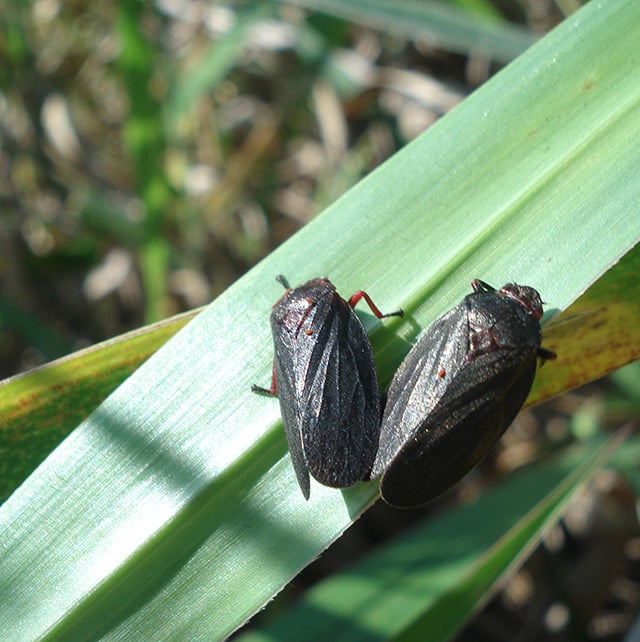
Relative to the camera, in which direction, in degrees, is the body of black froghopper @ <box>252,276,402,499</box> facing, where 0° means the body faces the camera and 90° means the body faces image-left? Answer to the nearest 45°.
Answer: approximately 180°

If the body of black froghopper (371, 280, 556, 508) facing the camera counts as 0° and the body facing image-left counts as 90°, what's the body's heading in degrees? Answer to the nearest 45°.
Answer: approximately 225°

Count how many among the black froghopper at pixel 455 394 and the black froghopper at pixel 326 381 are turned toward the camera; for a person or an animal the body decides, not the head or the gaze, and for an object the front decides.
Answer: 0
